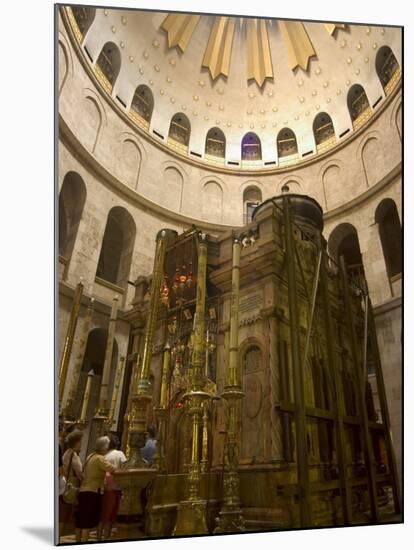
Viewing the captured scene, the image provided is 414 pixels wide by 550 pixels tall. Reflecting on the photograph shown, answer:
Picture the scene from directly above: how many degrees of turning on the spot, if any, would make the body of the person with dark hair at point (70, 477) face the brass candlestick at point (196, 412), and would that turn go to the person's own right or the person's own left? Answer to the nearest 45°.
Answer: approximately 45° to the person's own right

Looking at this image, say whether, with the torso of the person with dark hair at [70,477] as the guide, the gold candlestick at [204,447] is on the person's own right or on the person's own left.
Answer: on the person's own right

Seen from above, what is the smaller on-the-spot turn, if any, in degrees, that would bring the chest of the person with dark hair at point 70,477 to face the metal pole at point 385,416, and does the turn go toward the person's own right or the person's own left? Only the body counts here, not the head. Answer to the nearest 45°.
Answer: approximately 45° to the person's own right

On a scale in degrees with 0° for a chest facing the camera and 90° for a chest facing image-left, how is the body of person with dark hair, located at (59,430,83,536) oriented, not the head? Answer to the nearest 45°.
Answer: approximately 225°

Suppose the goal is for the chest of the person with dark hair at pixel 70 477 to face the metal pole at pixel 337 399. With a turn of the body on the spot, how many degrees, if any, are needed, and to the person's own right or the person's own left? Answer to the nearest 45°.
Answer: approximately 45° to the person's own right

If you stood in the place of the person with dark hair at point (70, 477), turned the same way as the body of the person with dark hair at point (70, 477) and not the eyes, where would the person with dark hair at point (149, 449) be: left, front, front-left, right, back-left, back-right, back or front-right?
front-right

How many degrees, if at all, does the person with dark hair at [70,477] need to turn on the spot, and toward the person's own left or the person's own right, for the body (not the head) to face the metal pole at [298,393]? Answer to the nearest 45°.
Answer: approximately 45° to the person's own right
